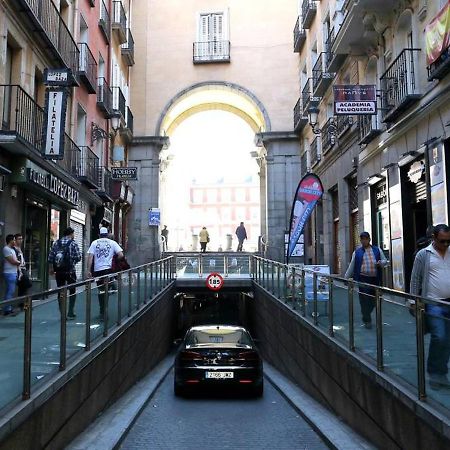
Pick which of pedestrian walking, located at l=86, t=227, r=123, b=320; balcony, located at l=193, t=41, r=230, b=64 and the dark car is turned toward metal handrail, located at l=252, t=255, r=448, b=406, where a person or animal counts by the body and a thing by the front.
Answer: the balcony

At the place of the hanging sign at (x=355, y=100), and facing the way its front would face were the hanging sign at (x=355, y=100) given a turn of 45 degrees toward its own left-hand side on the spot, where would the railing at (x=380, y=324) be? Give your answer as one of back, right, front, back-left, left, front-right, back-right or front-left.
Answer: front-right

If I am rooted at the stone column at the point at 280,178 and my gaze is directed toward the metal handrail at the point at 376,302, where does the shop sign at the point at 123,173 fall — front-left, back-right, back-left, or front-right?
front-right

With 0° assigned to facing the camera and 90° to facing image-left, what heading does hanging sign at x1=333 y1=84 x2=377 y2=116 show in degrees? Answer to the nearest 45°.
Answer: approximately 0°

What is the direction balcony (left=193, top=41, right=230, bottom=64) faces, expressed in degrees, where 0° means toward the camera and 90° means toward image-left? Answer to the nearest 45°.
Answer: approximately 0°

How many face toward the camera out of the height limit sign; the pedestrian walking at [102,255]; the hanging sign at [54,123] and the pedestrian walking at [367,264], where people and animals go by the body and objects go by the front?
3

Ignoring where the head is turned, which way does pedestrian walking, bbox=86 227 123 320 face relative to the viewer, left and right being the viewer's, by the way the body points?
facing away from the viewer

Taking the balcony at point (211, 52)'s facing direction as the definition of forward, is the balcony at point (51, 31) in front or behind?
in front

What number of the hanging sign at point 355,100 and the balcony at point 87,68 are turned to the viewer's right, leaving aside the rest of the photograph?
1

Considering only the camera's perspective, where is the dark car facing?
facing away from the viewer

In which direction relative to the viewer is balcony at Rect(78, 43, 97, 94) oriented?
to the viewer's right

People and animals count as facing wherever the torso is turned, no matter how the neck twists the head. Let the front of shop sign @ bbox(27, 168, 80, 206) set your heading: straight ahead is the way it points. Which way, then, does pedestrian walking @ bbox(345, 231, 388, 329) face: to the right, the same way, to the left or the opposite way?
to the right

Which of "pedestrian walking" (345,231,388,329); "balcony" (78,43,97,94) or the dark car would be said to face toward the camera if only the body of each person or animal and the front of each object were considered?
the pedestrian walking

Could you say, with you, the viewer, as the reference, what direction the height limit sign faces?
facing the viewer
